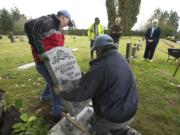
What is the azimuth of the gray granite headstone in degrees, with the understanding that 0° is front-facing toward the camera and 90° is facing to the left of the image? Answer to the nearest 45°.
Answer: approximately 315°

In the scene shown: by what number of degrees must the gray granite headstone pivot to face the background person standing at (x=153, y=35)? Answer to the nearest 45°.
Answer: approximately 90° to its left

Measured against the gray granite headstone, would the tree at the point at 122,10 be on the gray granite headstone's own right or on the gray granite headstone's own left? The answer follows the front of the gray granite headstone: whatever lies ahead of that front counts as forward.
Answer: on the gray granite headstone's own left

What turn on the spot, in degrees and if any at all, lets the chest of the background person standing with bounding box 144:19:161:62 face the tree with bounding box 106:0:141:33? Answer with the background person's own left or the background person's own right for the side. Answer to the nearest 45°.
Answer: approximately 180°

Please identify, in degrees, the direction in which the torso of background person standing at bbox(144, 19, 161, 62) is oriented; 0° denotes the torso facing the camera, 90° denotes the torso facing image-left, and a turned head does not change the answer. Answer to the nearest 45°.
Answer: approximately 0°

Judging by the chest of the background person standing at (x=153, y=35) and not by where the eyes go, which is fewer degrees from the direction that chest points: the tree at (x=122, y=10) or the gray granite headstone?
the gray granite headstone
